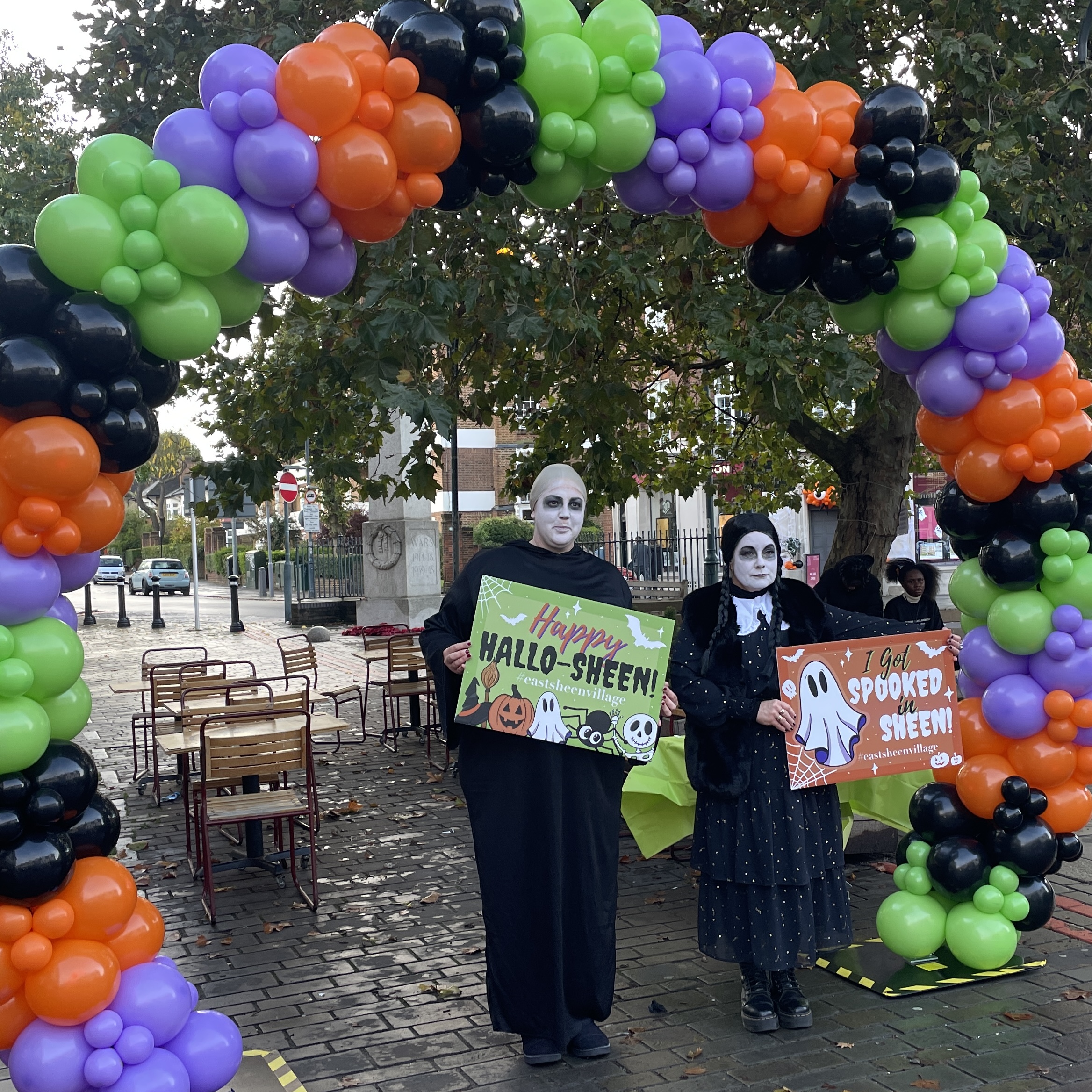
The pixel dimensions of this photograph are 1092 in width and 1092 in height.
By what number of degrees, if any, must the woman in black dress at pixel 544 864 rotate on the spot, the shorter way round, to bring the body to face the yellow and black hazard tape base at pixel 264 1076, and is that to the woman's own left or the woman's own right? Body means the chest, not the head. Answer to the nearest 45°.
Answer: approximately 90° to the woman's own right

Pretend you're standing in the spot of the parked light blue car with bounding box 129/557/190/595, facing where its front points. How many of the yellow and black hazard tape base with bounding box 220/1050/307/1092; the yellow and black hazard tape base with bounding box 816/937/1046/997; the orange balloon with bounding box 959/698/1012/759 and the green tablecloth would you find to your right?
0

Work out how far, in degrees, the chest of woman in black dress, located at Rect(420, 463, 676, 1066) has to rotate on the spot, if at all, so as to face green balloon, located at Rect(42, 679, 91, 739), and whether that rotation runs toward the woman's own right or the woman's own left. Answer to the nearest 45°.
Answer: approximately 45° to the woman's own right

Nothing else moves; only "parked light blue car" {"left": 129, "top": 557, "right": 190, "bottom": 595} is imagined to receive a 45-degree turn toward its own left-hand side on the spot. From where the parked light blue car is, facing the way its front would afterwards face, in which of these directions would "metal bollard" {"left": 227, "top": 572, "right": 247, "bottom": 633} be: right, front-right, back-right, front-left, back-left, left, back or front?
left

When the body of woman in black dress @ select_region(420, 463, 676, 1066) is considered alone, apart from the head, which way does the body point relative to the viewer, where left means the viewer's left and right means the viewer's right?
facing the viewer

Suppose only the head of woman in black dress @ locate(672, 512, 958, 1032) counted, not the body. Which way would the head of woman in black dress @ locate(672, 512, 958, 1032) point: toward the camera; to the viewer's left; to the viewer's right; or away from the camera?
toward the camera

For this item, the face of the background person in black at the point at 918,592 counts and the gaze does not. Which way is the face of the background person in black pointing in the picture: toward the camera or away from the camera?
toward the camera

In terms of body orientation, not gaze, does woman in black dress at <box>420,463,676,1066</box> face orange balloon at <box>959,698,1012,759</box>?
no

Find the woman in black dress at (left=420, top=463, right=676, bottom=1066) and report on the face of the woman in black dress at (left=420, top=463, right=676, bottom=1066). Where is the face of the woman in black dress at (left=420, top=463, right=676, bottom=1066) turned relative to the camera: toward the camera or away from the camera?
toward the camera

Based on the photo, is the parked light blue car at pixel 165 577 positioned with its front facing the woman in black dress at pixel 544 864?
no

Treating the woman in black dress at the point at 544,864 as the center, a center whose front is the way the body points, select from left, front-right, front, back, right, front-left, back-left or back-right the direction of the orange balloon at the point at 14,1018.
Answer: front-right

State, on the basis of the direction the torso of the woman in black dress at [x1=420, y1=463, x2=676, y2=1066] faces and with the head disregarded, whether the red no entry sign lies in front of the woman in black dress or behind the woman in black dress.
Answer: behind
